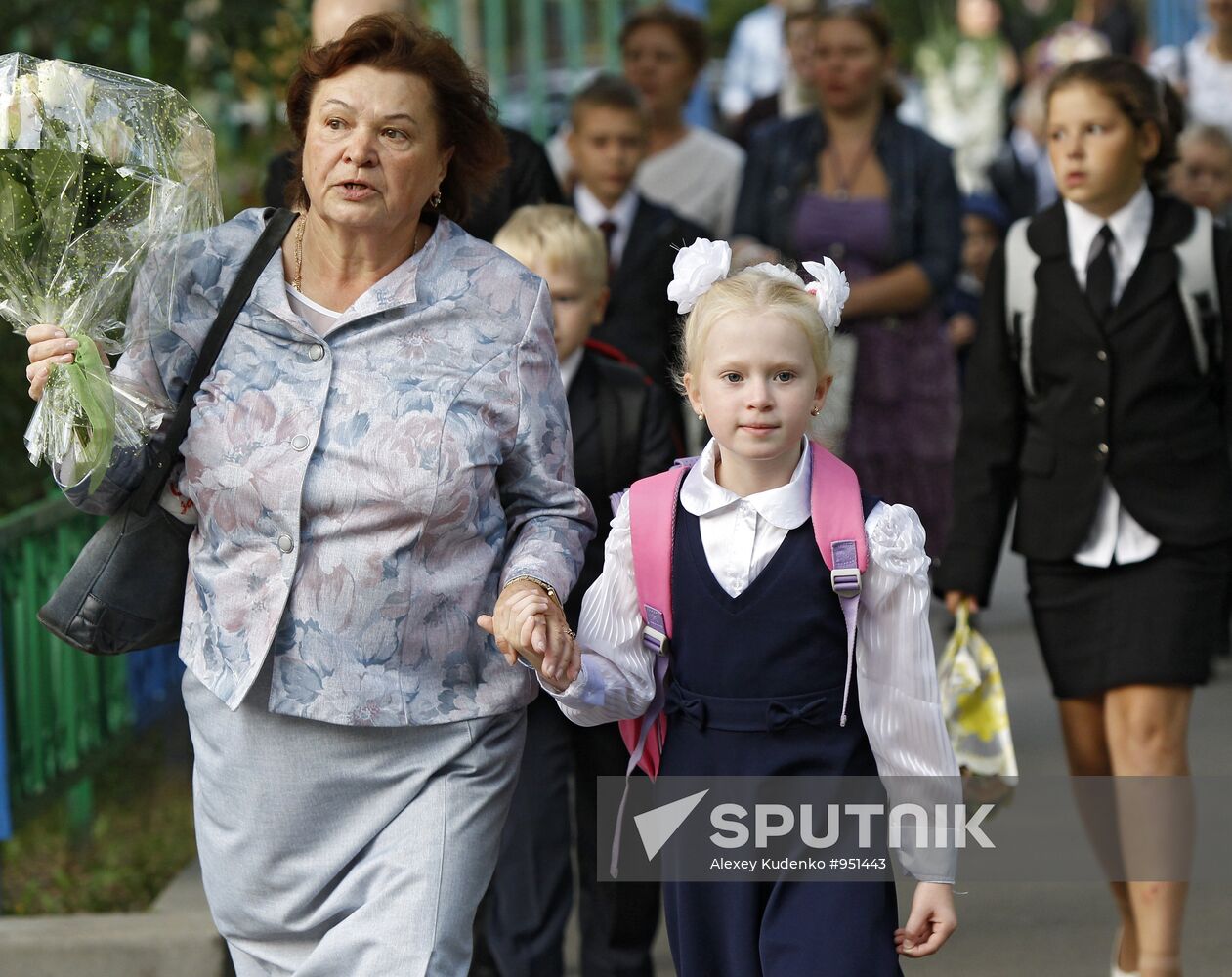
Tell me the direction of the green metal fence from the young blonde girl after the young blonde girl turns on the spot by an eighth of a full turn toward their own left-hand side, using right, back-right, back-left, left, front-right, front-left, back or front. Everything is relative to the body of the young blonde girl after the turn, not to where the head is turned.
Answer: back

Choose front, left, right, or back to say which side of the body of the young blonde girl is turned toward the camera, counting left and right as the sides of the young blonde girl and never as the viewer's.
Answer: front

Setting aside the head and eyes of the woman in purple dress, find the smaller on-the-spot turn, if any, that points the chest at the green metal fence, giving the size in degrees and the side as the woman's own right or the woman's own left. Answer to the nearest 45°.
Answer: approximately 45° to the woman's own right

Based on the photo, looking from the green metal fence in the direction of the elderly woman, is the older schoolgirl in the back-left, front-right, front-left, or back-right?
front-left

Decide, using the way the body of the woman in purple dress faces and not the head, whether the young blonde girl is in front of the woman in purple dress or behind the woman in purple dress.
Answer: in front

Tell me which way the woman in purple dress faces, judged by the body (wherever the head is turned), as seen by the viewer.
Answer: toward the camera

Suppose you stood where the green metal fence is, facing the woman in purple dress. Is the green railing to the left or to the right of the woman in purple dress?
left

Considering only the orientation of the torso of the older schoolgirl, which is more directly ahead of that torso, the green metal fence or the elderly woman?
the elderly woman

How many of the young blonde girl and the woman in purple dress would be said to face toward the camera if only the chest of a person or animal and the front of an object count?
2

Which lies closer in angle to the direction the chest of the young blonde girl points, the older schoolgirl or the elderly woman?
the elderly woman

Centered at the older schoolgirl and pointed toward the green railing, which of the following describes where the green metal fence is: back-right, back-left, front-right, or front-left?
front-left

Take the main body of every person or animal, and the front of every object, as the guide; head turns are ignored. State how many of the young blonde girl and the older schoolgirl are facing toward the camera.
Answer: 2
